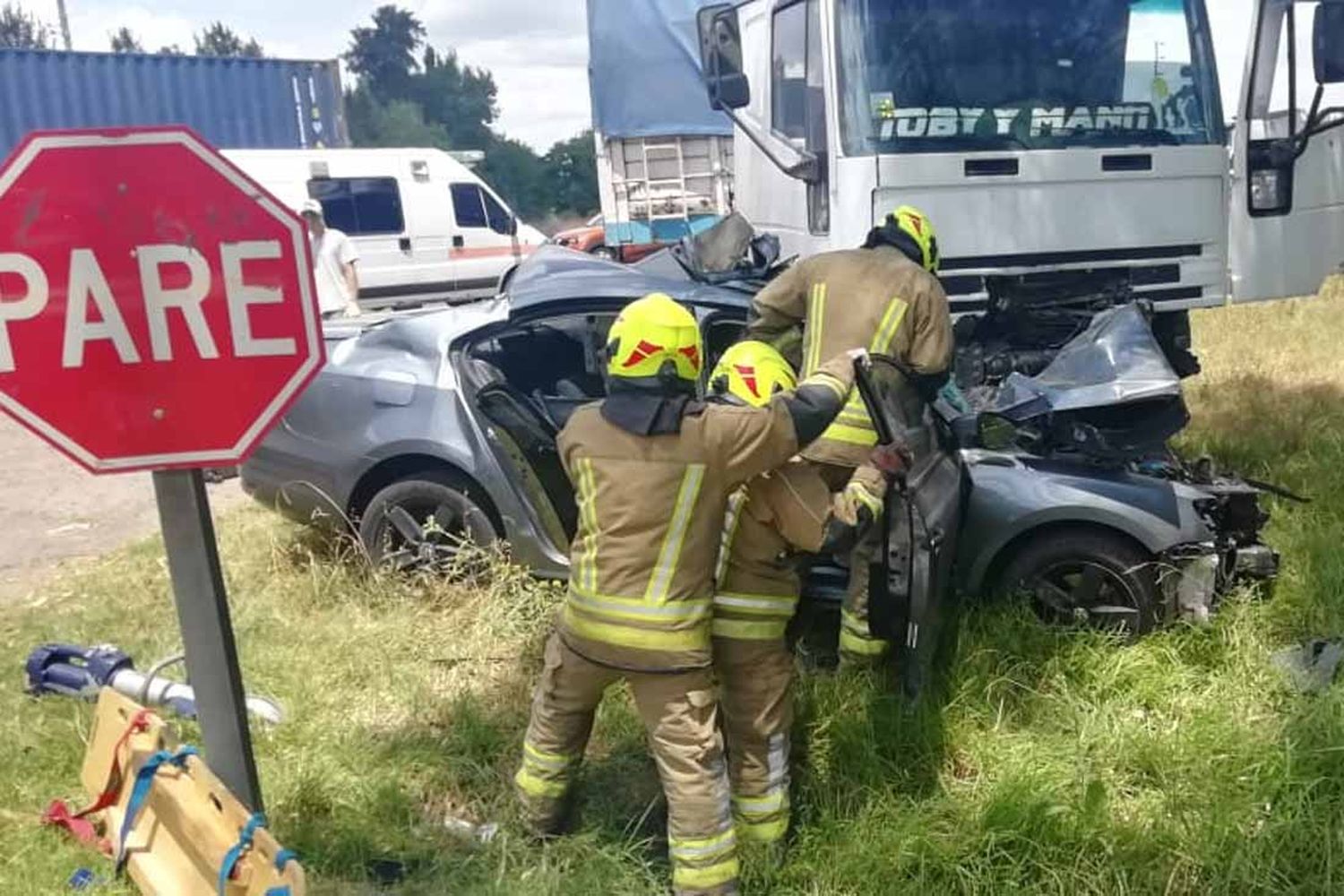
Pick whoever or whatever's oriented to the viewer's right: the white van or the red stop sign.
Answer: the white van

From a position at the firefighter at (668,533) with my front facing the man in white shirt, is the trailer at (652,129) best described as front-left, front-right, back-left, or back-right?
front-right

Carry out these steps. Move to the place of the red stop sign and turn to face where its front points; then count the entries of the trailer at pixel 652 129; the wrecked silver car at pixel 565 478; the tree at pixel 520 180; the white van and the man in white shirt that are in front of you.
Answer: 0

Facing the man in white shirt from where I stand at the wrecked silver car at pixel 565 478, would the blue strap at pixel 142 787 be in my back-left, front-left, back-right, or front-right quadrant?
back-left

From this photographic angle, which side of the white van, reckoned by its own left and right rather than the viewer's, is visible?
right

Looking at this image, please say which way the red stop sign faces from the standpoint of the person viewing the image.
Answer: facing the viewer

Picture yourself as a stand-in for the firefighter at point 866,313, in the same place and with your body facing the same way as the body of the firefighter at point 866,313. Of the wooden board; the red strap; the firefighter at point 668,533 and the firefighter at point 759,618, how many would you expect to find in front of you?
0

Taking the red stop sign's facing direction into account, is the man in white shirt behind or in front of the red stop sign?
behind

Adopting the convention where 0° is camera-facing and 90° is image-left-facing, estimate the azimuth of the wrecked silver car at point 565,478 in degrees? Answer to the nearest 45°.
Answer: approximately 270°

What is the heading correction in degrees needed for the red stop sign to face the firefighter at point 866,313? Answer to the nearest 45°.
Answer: approximately 135° to its left

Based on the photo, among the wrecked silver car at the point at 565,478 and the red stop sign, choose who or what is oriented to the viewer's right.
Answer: the wrecked silver car

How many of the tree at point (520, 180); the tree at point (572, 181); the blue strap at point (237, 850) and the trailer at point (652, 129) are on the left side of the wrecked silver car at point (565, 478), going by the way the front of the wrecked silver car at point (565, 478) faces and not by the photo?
3

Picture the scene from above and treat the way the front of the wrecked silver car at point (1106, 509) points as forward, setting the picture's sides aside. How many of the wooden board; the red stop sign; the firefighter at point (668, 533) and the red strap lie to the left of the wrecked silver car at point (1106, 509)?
0

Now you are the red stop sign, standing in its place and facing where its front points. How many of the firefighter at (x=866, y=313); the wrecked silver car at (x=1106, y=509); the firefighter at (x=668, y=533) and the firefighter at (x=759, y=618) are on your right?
0

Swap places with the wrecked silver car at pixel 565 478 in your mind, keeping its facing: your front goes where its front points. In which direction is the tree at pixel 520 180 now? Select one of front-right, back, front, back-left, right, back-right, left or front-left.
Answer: left

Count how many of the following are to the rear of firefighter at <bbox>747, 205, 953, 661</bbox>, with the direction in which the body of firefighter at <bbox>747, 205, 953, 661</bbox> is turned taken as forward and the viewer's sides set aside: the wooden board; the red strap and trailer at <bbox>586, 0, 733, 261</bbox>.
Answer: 2
